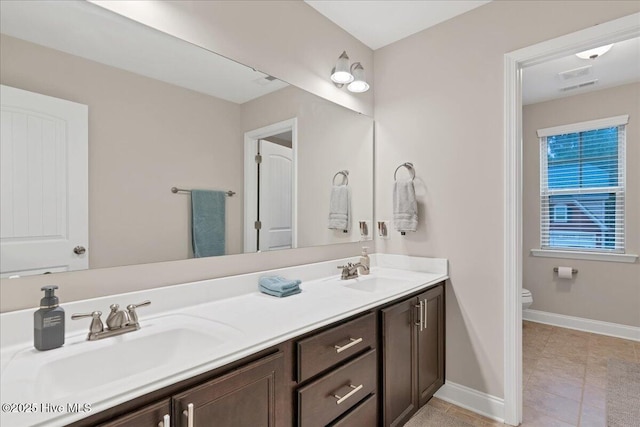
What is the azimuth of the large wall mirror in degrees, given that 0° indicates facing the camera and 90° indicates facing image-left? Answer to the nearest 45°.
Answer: approximately 315°

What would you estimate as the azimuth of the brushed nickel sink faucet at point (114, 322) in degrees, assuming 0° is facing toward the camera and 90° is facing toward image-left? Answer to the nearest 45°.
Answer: approximately 315°

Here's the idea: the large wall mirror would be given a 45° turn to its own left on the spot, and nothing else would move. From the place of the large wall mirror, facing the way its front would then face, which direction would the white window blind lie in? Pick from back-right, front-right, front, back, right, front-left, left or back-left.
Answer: front

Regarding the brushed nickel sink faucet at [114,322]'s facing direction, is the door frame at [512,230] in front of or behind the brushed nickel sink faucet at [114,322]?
in front

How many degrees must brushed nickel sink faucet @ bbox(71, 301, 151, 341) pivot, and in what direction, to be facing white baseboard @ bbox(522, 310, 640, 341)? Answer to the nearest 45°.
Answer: approximately 45° to its left

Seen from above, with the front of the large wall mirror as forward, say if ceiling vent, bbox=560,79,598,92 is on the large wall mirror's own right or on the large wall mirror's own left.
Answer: on the large wall mirror's own left

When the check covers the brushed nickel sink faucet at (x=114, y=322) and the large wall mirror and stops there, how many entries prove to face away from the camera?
0

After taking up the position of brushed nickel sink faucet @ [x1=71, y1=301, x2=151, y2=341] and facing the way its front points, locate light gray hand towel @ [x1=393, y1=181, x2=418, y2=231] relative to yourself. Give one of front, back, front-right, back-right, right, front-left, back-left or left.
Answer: front-left

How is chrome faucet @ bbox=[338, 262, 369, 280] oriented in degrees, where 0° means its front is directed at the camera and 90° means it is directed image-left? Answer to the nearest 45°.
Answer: approximately 315°

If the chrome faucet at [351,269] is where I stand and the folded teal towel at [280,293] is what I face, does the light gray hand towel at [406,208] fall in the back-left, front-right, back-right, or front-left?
back-left

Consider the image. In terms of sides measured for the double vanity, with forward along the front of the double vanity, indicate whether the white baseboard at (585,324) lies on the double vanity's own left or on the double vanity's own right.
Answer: on the double vanity's own left

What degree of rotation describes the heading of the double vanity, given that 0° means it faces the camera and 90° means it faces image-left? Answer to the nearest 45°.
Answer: approximately 315°
